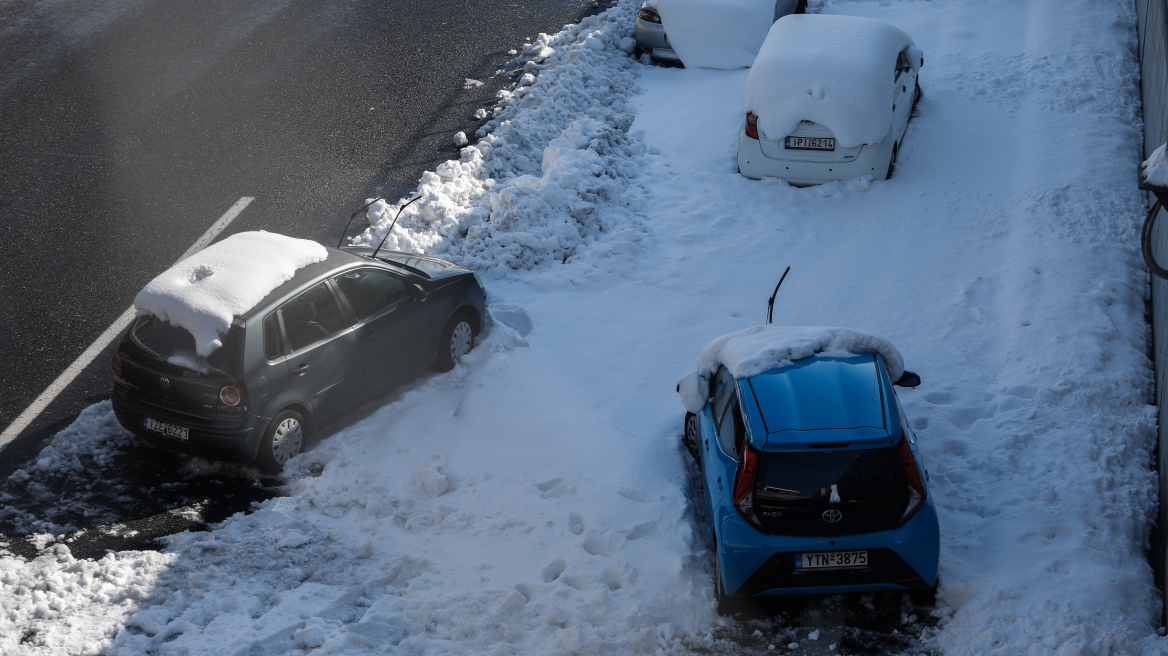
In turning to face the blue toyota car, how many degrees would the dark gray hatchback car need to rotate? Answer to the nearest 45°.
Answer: approximately 90° to its right

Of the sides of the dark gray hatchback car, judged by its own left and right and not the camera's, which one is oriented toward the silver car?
front

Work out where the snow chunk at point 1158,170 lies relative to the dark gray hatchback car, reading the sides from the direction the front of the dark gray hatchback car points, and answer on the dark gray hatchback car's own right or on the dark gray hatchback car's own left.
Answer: on the dark gray hatchback car's own right

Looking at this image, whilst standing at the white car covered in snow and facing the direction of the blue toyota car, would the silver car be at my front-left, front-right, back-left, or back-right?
back-right

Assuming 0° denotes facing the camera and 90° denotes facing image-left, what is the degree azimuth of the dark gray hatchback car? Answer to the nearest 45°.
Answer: approximately 225°

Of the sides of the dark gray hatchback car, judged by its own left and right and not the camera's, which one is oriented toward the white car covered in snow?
front
